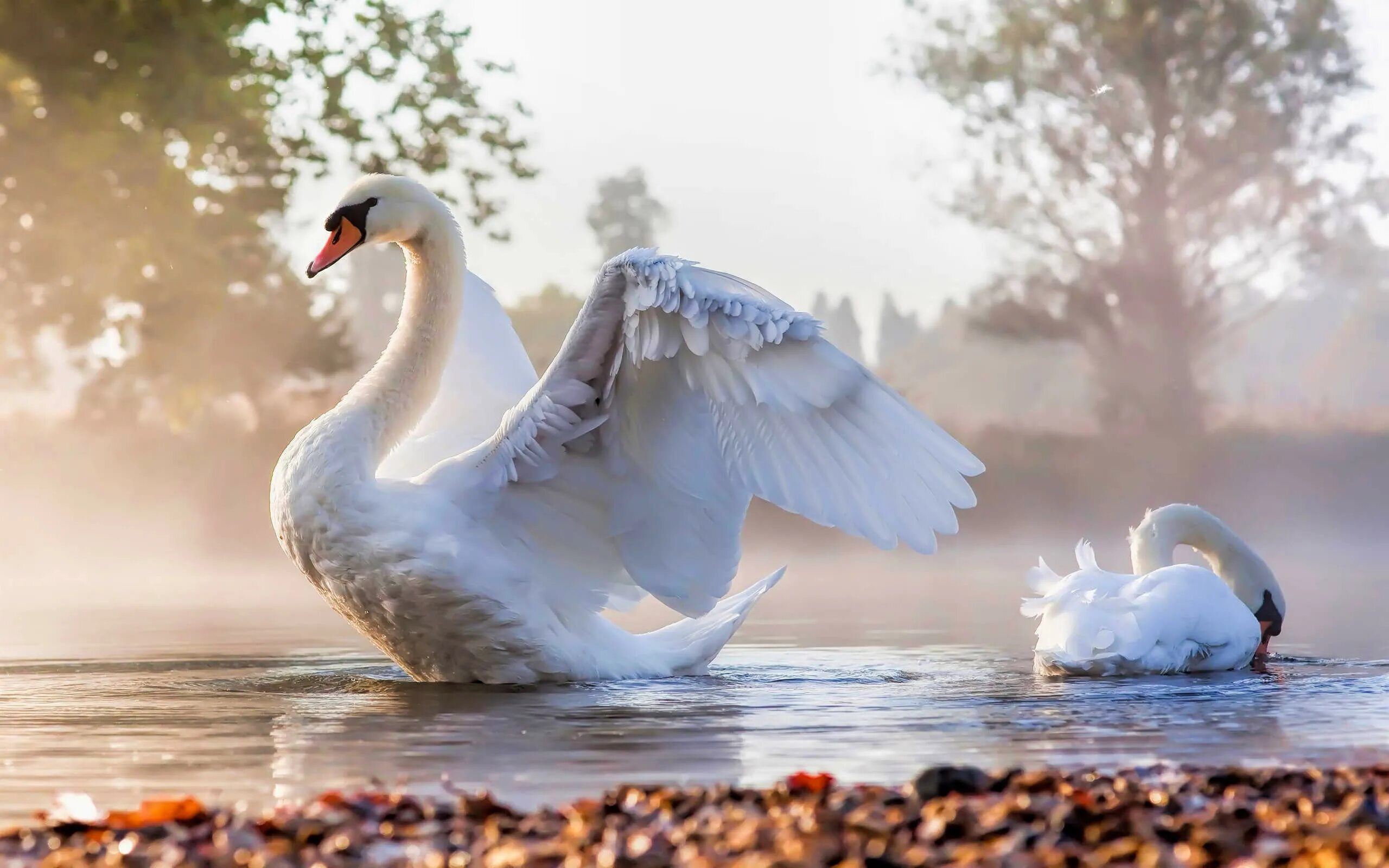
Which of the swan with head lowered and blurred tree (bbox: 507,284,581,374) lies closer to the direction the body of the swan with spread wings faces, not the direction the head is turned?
the blurred tree

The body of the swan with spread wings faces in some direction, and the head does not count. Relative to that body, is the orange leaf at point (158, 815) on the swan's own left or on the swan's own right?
on the swan's own left

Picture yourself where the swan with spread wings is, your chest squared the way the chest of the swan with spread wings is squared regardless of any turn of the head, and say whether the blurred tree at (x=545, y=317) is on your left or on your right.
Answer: on your right

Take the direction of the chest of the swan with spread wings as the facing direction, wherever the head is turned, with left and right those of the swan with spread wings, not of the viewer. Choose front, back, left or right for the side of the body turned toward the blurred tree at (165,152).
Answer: right

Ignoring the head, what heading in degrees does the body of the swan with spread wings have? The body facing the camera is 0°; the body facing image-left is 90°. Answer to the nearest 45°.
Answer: approximately 90°

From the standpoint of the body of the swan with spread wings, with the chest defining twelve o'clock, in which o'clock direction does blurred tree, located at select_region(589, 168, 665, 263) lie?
The blurred tree is roughly at 3 o'clock from the swan with spread wings.

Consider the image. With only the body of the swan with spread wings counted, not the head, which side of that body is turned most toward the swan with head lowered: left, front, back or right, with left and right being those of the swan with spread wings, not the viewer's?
back

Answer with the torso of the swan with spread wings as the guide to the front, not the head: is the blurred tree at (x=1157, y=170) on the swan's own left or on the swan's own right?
on the swan's own right

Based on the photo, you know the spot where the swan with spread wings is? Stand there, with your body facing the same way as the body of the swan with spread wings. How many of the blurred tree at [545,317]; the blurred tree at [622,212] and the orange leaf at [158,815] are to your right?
2
